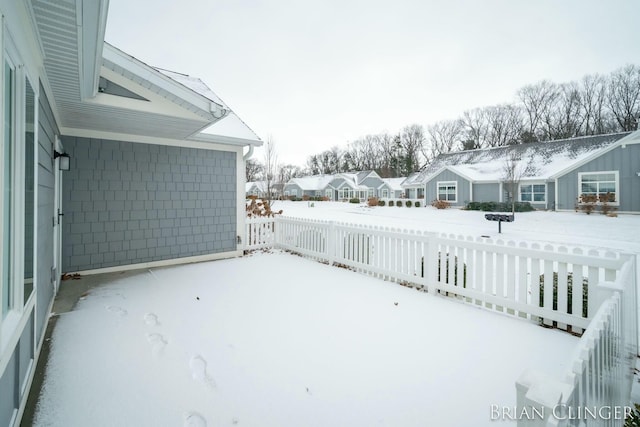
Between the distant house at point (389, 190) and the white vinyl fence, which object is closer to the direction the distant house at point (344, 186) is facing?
the white vinyl fence

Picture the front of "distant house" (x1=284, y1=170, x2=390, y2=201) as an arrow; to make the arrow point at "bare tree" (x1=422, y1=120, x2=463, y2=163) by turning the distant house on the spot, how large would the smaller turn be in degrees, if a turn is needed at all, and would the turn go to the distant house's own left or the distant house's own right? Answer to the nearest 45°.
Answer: approximately 135° to the distant house's own left

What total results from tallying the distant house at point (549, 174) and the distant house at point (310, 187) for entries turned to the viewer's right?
0

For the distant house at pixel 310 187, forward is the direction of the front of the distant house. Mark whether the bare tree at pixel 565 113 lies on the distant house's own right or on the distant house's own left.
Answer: on the distant house's own left

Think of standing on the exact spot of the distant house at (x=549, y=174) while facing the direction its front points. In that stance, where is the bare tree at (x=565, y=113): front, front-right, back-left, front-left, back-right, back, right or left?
back-right

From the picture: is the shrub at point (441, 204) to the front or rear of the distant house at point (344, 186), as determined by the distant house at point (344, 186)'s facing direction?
to the front

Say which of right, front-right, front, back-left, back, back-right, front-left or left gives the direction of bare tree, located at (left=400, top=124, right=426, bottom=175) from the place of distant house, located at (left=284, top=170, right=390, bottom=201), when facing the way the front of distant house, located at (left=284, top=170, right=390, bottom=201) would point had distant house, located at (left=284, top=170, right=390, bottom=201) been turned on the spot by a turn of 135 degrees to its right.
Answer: right

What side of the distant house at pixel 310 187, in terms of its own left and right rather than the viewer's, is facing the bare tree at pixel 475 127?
left

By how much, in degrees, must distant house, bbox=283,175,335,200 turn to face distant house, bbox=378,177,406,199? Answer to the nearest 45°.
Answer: approximately 90° to its left

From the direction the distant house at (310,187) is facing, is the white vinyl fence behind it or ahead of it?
ahead

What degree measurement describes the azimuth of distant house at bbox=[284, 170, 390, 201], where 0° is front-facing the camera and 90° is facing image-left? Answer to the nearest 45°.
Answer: approximately 0°

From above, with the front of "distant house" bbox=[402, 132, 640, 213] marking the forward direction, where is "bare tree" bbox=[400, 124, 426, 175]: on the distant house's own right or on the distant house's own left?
on the distant house's own right
